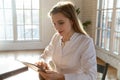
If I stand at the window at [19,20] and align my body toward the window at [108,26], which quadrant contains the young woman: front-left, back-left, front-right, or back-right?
front-right

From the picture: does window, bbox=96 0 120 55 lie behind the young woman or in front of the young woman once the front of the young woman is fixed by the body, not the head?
behind

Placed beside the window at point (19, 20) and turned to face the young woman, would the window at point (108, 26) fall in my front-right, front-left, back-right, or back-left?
front-left

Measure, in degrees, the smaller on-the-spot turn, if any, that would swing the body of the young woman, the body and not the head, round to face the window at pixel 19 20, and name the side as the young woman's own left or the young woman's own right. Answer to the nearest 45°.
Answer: approximately 135° to the young woman's own right

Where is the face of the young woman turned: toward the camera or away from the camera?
toward the camera

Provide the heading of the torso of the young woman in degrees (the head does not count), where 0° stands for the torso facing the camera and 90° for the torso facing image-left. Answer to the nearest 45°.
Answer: approximately 45°
